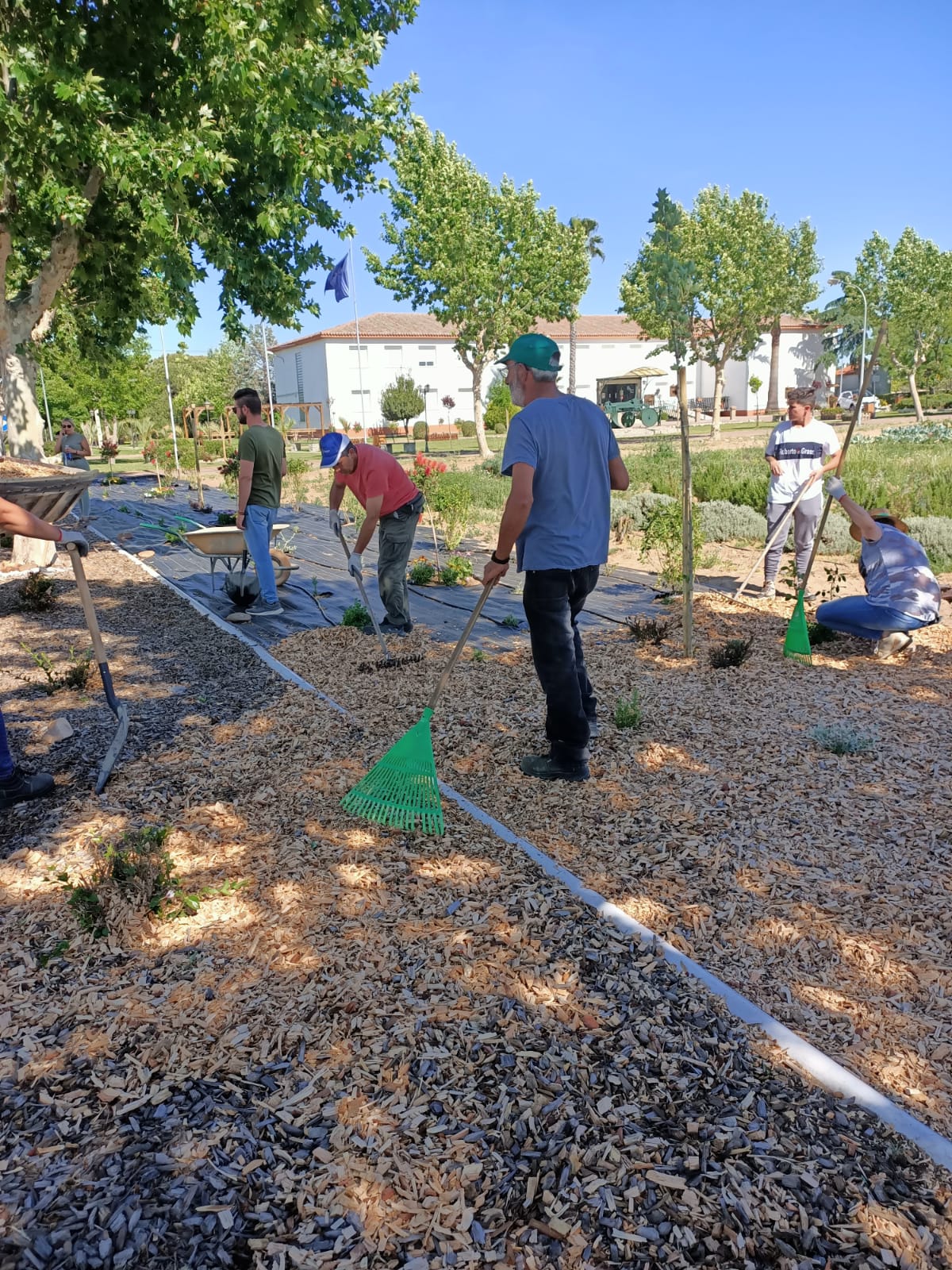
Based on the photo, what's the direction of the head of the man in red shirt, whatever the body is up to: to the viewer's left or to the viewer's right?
to the viewer's left

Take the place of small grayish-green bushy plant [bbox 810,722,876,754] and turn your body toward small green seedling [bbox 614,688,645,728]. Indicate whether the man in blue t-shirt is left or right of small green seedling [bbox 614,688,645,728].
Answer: left

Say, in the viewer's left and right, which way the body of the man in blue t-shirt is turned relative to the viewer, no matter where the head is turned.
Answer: facing away from the viewer and to the left of the viewer

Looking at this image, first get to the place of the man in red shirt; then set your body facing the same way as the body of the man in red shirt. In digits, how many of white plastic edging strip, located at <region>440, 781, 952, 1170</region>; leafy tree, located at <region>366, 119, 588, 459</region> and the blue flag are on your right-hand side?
2

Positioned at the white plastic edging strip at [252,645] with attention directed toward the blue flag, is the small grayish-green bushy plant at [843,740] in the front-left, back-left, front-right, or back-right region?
back-right

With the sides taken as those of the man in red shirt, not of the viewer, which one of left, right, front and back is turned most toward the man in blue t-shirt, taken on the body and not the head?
left

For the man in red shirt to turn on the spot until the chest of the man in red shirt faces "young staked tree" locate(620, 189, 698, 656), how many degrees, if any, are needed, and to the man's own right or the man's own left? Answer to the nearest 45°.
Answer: approximately 135° to the man's own left

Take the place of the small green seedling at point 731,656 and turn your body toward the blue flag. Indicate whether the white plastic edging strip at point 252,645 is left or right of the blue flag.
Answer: left

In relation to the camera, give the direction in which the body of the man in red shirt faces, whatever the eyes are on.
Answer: to the viewer's left
